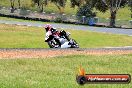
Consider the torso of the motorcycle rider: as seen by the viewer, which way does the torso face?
to the viewer's left
